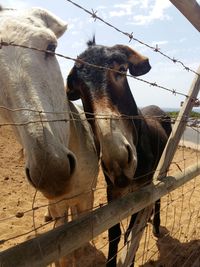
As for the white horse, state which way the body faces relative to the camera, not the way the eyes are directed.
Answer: toward the camera

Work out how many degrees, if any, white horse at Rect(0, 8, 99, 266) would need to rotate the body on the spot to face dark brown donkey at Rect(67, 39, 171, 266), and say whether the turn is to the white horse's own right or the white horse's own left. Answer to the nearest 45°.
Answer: approximately 135° to the white horse's own left
